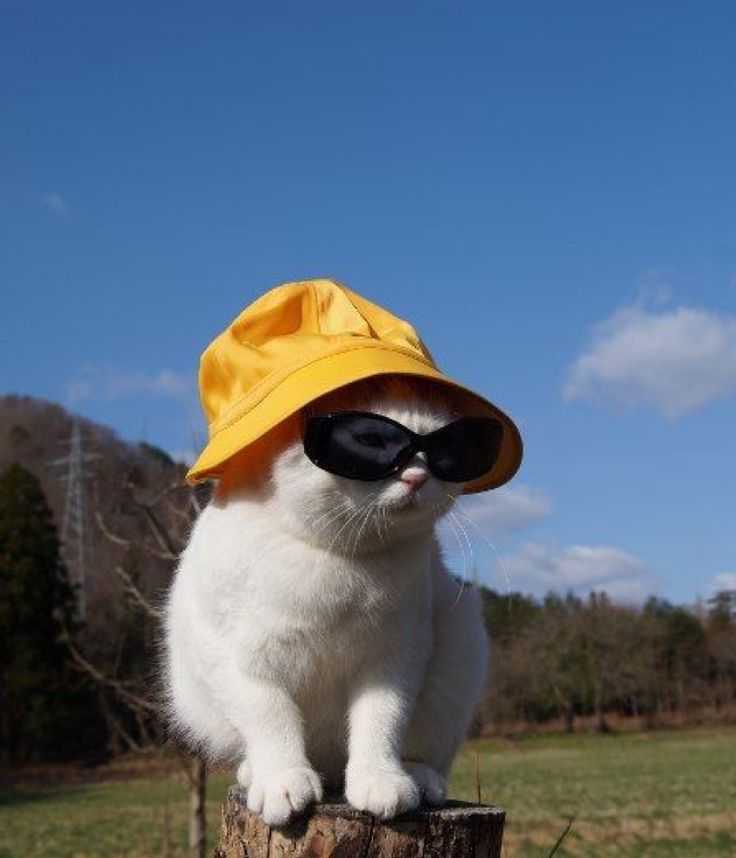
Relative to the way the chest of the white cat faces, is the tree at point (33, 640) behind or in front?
behind

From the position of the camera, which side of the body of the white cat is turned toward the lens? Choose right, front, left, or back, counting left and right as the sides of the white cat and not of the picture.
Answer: front

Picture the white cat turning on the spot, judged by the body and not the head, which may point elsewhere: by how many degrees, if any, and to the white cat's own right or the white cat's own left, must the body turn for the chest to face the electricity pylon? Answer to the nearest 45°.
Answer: approximately 180°
